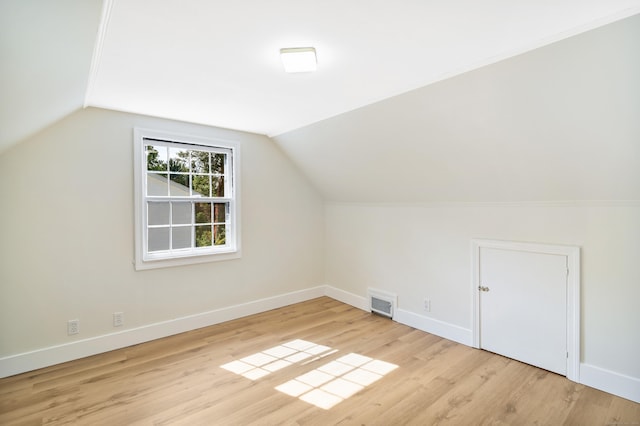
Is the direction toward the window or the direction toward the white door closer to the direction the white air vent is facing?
the window

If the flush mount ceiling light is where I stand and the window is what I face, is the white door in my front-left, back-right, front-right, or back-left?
back-right

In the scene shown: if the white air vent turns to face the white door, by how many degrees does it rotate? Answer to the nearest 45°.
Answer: approximately 90° to its left

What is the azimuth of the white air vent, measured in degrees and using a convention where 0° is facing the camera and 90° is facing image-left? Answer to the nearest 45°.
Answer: approximately 45°

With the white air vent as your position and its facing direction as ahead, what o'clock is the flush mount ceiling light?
The flush mount ceiling light is roughly at 11 o'clock from the white air vent.

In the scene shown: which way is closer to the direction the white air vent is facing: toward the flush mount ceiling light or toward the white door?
the flush mount ceiling light

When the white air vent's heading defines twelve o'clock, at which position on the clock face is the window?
The window is roughly at 1 o'clock from the white air vent.
